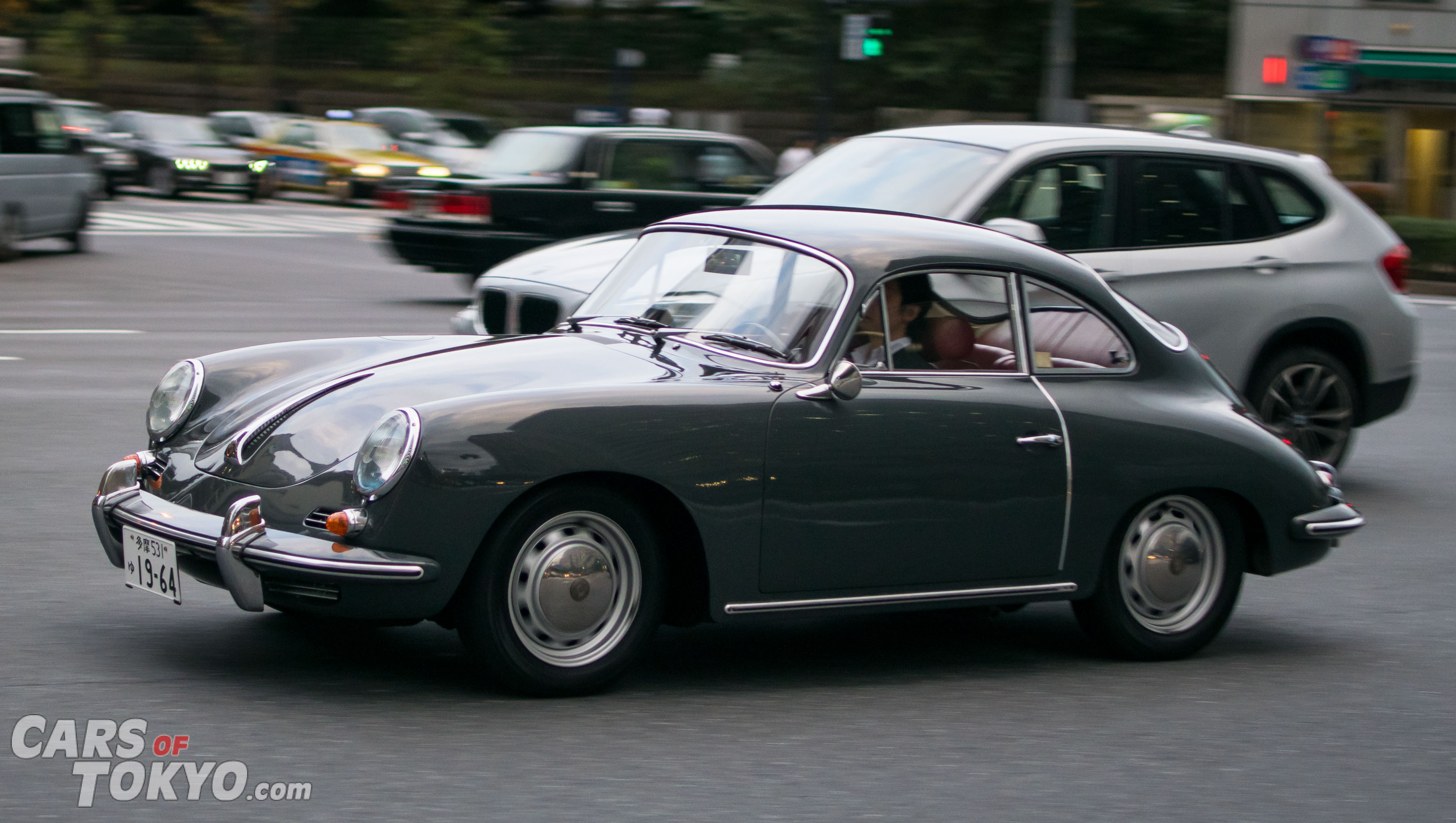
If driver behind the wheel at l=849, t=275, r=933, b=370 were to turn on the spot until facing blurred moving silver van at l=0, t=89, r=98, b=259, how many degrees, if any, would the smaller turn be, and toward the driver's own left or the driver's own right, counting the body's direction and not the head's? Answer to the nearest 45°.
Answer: approximately 90° to the driver's own right

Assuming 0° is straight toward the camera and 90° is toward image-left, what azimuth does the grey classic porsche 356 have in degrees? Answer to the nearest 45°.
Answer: approximately 45°

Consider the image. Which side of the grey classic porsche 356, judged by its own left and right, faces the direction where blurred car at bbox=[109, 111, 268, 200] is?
right

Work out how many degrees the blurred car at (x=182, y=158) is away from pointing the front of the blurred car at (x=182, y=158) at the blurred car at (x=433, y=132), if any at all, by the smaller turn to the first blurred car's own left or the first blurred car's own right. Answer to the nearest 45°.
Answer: approximately 45° to the first blurred car's own left

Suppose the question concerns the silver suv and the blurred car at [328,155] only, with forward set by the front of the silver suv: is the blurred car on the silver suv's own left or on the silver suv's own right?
on the silver suv's own right

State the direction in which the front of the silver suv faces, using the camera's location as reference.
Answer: facing the viewer and to the left of the viewer

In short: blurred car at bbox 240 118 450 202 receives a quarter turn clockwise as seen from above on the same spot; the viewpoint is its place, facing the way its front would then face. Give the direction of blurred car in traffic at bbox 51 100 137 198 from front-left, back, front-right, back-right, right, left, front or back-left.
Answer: front-right

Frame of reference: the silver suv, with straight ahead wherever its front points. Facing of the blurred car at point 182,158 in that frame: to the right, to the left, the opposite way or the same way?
to the left

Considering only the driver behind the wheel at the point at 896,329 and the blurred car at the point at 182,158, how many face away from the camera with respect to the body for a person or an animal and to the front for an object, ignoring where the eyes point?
0

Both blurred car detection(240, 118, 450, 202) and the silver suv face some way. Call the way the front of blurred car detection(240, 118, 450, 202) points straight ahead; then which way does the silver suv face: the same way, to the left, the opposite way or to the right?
to the right

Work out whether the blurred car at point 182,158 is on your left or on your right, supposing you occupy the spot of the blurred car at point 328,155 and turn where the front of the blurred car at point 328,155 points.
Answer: on your right

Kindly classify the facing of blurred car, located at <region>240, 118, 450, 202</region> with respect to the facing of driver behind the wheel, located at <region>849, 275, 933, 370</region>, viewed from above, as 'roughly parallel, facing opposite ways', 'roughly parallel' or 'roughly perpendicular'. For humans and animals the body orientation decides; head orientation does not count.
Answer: roughly perpendicular

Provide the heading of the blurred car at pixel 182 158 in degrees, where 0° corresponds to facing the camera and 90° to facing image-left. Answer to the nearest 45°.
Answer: approximately 315°
